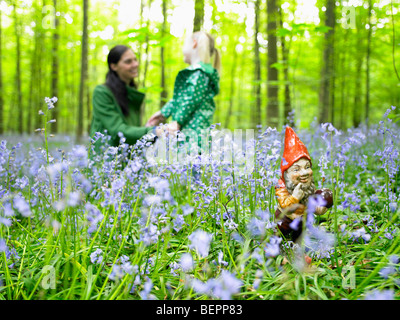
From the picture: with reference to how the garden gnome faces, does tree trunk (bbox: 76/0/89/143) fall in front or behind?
behind

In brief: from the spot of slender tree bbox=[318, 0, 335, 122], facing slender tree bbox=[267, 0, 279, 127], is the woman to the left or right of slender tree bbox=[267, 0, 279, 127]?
left

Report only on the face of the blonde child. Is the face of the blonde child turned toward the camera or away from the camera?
away from the camera

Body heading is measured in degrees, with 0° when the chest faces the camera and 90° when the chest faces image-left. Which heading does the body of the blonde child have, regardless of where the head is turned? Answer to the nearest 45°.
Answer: approximately 90°

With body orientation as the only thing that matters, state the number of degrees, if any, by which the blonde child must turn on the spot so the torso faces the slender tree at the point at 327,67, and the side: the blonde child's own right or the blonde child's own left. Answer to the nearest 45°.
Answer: approximately 135° to the blonde child's own right

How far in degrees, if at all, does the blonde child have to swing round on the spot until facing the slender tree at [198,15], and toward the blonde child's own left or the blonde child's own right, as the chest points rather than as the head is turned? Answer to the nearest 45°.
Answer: approximately 90° to the blonde child's own right

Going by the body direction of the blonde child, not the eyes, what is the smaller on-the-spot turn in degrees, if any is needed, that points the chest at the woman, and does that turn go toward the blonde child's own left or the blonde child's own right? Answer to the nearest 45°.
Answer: approximately 45° to the blonde child's own right

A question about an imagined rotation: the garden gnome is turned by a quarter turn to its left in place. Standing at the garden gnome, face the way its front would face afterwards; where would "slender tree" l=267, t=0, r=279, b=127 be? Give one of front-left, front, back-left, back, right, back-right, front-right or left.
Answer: front-left

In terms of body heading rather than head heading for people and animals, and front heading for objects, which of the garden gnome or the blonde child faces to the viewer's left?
the blonde child

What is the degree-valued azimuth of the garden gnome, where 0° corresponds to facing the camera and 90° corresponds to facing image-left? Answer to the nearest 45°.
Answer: approximately 315°

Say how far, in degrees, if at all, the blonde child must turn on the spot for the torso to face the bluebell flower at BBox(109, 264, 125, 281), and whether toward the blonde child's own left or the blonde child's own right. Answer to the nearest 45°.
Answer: approximately 90° to the blonde child's own left

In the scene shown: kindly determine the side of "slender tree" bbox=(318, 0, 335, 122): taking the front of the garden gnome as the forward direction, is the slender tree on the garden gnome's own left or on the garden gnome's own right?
on the garden gnome's own left

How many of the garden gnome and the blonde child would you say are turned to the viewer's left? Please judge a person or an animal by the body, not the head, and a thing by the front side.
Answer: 1

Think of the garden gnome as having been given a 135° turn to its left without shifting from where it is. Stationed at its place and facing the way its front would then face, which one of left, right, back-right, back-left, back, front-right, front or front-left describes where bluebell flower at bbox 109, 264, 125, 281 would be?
back-left
